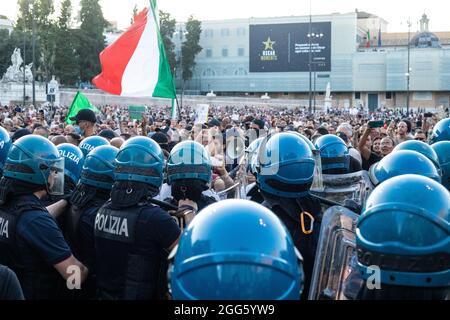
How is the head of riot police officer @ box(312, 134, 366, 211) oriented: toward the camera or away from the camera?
away from the camera

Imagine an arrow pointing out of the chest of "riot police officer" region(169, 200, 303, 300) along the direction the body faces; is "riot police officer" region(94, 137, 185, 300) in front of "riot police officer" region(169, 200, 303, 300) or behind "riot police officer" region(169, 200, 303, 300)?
in front

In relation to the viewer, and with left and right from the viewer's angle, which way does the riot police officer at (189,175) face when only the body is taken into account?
facing away from the viewer

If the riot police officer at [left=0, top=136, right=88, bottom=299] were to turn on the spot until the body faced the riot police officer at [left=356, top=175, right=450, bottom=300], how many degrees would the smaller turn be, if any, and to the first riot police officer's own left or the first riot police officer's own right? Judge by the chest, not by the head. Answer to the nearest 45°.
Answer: approximately 90° to the first riot police officer's own right

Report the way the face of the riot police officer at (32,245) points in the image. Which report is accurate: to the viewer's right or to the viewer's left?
to the viewer's right

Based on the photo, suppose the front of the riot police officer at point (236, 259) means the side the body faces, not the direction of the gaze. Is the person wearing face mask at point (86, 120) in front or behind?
in front

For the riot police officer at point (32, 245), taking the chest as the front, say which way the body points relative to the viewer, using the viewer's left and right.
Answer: facing away from the viewer and to the right of the viewer

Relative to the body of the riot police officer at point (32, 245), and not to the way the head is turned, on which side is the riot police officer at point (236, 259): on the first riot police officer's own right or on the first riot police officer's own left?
on the first riot police officer's own right

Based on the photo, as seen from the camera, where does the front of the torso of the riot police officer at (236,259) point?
away from the camera

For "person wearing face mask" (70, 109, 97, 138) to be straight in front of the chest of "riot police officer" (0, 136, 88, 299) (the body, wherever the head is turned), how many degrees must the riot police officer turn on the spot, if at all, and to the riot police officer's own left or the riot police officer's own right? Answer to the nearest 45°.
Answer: approximately 45° to the riot police officer's own left

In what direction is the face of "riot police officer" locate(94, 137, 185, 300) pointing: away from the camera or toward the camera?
away from the camera
